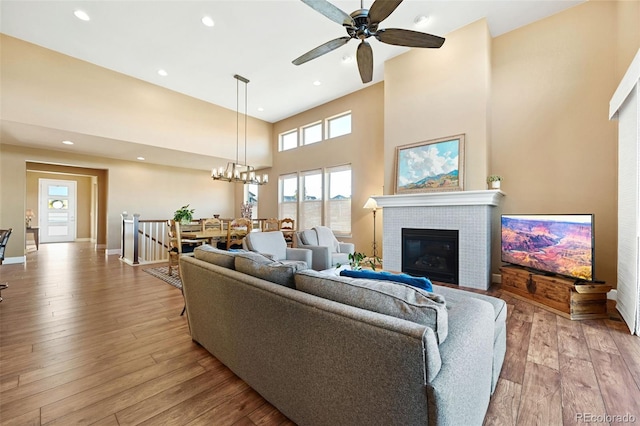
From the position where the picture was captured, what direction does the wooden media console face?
facing the viewer and to the left of the viewer

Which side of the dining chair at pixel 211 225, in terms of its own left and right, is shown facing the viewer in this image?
front

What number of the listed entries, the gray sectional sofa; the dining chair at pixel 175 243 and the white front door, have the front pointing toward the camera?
1

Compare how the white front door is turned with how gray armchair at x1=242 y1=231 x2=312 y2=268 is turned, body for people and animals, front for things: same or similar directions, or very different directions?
same or similar directions

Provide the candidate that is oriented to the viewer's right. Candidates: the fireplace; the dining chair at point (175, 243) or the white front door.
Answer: the dining chair

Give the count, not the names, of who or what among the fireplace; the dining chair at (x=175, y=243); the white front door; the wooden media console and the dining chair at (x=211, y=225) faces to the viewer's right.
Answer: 1

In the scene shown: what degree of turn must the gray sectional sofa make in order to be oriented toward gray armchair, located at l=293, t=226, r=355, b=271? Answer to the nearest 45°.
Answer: approximately 45° to its left

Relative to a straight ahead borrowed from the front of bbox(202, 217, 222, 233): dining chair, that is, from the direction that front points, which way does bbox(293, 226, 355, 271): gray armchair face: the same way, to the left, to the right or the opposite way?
the same way

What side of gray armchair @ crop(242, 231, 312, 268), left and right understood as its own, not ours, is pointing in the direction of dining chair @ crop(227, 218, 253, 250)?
back

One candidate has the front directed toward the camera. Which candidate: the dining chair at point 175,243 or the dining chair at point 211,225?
the dining chair at point 211,225

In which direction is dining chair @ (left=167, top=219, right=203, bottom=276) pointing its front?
to the viewer's right

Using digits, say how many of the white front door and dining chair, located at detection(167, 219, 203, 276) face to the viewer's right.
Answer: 1
